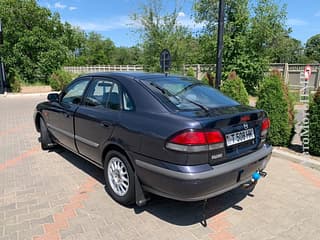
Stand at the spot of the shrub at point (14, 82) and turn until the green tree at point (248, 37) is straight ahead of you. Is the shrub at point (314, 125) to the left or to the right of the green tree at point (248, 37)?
right

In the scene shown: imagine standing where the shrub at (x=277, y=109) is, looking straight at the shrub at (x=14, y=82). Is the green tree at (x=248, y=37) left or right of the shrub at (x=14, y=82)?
right

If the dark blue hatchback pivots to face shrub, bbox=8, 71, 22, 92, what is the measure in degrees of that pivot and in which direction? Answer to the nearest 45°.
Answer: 0° — it already faces it

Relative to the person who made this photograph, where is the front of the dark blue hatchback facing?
facing away from the viewer and to the left of the viewer

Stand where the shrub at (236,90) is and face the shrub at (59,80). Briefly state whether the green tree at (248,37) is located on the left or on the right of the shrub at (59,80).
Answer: right

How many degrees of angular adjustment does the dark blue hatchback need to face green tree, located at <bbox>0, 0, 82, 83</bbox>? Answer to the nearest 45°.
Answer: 0° — it already faces it

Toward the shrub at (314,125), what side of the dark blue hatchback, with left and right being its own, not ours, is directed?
right

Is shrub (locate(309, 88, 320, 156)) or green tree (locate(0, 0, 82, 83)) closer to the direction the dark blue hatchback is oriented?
the green tree

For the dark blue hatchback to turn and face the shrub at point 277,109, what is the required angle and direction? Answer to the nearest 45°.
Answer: approximately 90° to its right
